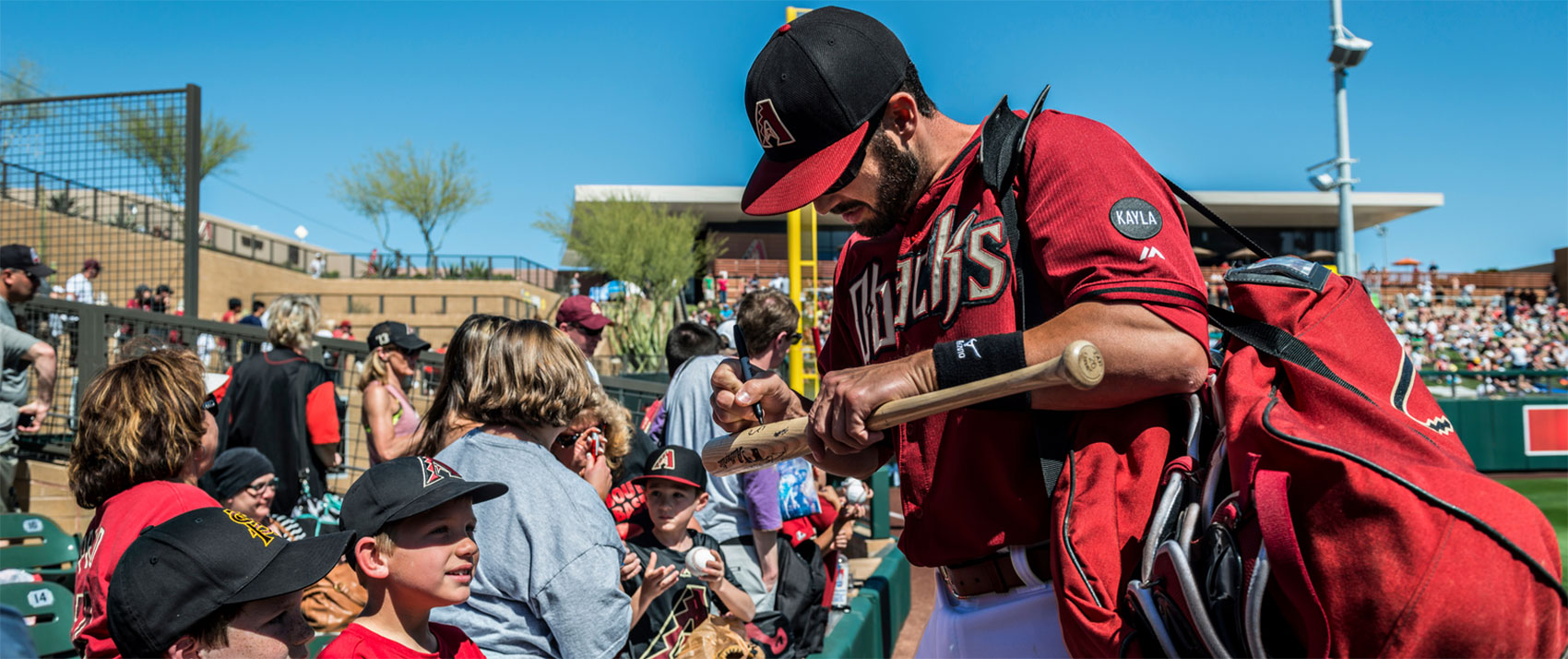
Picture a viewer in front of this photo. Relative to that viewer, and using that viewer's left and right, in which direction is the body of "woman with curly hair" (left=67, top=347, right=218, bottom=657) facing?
facing away from the viewer and to the right of the viewer

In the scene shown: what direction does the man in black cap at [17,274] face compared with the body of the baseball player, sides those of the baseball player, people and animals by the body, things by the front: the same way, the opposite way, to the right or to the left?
the opposite way

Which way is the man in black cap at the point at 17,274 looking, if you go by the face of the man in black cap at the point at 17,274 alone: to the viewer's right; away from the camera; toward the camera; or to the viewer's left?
to the viewer's right

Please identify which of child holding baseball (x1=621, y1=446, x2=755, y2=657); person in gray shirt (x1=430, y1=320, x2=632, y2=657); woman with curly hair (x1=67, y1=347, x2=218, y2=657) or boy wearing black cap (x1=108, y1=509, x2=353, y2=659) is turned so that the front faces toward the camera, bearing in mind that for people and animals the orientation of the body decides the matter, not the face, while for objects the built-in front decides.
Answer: the child holding baseball

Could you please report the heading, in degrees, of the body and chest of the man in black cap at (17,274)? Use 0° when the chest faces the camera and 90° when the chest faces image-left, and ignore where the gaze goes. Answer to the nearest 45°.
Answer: approximately 270°

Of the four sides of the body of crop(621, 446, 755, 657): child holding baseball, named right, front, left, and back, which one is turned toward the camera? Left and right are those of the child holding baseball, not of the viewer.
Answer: front

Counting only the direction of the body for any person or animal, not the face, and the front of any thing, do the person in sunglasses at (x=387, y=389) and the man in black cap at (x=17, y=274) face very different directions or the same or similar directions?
same or similar directions

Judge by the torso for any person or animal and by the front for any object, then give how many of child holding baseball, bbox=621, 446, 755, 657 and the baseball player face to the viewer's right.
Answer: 0

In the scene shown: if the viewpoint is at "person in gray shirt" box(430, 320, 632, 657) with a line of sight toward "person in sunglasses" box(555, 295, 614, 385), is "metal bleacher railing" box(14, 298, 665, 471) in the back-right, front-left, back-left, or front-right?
front-left

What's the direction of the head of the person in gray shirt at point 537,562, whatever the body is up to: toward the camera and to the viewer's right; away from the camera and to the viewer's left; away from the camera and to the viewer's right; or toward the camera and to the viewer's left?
away from the camera and to the viewer's right

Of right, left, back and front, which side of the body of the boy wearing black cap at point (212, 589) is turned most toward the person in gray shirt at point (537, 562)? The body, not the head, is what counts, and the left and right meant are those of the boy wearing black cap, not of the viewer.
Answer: front

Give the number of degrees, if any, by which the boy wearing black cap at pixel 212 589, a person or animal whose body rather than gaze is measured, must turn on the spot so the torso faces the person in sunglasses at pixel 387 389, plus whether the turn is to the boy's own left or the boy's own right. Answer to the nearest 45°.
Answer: approximately 90° to the boy's own left

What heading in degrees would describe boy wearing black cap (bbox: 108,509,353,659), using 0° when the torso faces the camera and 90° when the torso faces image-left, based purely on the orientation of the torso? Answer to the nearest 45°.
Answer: approximately 270°

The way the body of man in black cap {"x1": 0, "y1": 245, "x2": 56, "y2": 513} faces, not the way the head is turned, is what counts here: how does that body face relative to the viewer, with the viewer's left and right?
facing to the right of the viewer

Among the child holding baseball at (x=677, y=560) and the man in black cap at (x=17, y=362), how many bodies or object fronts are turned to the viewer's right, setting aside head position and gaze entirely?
1

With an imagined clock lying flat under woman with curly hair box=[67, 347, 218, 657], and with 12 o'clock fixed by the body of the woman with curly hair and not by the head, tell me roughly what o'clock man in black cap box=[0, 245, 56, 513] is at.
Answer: The man in black cap is roughly at 10 o'clock from the woman with curly hair.
